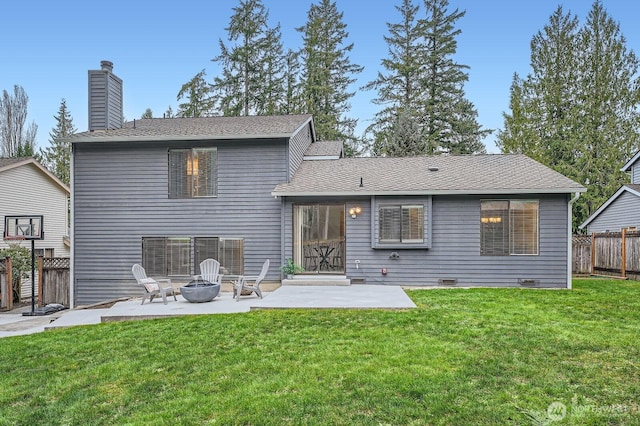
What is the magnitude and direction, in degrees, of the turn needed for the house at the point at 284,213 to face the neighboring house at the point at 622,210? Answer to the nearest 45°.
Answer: approximately 45° to its right

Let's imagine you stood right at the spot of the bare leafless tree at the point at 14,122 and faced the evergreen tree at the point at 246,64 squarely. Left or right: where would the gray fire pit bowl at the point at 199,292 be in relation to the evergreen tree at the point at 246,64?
right

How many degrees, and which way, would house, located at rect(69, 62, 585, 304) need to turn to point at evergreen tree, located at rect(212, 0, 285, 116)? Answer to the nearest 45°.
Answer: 0° — it already faces it

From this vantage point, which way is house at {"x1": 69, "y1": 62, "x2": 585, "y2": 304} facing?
away from the camera
